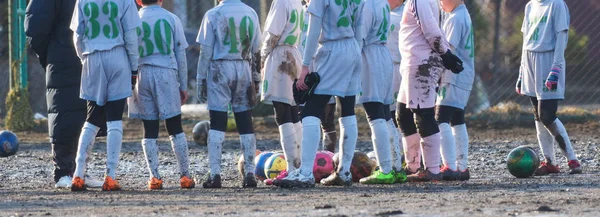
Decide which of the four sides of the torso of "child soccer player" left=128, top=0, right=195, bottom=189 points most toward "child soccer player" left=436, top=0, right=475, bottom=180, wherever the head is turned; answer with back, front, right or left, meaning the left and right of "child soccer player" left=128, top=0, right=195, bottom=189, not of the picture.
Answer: right

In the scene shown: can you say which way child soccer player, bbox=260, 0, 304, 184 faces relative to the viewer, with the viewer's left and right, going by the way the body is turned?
facing away from the viewer and to the left of the viewer

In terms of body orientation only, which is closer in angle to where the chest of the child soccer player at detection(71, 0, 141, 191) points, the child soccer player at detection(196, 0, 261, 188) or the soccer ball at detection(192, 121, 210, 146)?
the soccer ball

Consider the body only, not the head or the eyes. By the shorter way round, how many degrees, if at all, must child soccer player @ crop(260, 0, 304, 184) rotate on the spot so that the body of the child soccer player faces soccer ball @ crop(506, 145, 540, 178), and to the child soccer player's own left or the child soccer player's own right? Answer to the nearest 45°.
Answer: approximately 135° to the child soccer player's own right

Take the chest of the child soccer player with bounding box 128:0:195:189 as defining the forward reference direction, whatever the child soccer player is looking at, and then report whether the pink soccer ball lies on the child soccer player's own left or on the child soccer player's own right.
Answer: on the child soccer player's own right

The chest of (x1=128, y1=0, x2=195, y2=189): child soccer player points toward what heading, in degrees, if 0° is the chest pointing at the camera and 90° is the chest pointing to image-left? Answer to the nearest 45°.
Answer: approximately 180°

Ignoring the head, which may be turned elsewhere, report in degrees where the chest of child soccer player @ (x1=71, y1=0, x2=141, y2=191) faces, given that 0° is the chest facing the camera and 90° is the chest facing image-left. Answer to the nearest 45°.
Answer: approximately 180°
